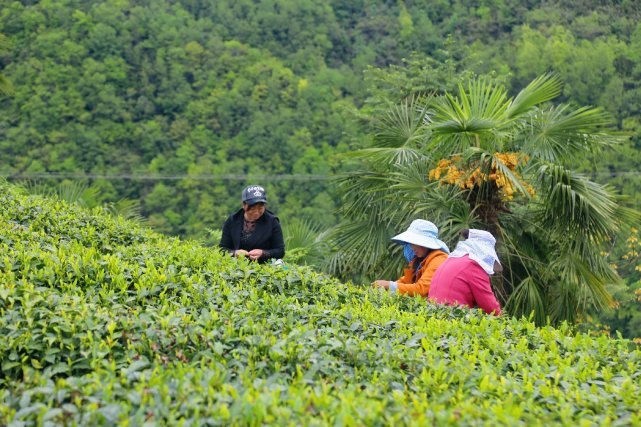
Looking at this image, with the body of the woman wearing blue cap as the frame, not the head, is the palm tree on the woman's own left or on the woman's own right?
on the woman's own left

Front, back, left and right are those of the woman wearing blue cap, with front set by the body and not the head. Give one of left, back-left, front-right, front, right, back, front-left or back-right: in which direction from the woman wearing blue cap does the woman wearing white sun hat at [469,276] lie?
front-left

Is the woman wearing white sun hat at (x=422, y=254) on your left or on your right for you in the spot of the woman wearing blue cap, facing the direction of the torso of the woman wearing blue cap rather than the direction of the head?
on your left

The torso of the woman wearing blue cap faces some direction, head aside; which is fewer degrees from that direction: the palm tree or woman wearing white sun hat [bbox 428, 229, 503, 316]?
the woman wearing white sun hat

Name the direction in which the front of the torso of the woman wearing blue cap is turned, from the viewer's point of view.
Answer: toward the camera
